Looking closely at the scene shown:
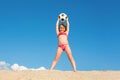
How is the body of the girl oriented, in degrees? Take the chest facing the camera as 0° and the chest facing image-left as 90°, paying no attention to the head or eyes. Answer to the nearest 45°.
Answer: approximately 0°
